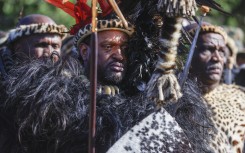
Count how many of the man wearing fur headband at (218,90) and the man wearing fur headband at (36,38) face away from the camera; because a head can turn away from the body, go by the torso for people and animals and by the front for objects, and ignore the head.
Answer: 0

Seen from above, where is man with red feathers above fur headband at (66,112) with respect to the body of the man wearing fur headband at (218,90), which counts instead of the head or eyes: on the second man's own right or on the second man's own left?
on the second man's own right

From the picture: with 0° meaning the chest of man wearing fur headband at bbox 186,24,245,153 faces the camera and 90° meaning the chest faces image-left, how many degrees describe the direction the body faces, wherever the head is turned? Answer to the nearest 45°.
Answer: approximately 315°

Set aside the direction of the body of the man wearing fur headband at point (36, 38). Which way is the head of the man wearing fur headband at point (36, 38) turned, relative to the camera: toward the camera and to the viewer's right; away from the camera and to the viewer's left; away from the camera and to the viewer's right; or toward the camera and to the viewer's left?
toward the camera and to the viewer's right

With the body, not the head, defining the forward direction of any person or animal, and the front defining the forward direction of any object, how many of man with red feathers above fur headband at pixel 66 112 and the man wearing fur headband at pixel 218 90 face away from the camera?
0

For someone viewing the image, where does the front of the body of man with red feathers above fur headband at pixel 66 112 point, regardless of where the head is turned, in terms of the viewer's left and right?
facing the viewer and to the right of the viewer

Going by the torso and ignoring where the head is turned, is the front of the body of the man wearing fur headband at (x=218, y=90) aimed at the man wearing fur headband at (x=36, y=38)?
no
